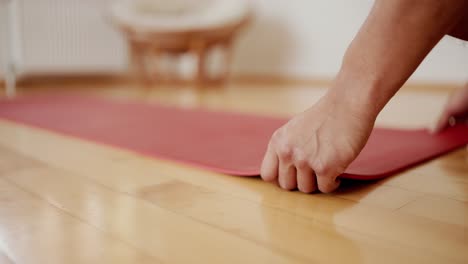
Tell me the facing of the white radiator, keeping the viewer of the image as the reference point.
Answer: facing the viewer

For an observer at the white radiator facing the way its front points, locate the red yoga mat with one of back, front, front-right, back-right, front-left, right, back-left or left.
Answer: front
